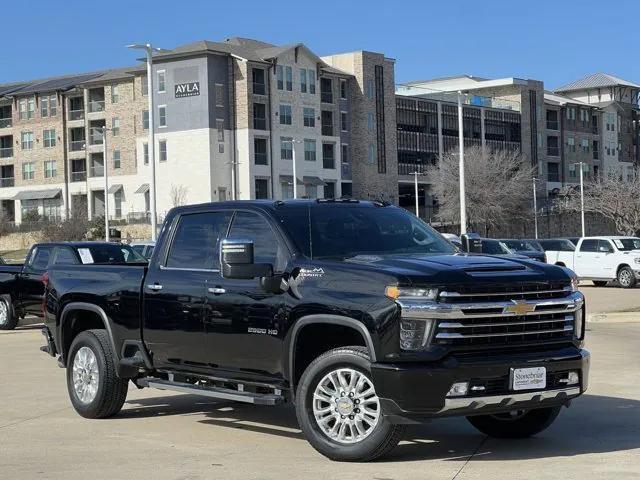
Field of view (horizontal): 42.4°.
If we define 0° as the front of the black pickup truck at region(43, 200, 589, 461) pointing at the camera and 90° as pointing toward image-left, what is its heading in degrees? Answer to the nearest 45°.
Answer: approximately 315°

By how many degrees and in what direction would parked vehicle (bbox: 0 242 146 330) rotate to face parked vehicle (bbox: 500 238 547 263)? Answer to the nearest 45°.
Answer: approximately 90° to its left

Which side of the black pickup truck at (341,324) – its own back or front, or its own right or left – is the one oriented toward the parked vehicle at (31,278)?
back

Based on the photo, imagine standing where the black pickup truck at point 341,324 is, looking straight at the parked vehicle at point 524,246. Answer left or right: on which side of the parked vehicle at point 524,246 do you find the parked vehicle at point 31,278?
left

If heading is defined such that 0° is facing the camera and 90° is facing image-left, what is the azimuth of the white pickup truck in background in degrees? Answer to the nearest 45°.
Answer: approximately 315°
